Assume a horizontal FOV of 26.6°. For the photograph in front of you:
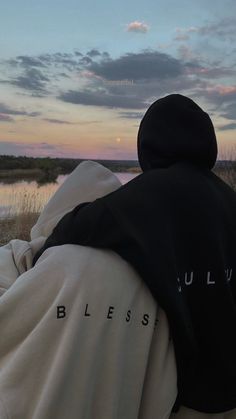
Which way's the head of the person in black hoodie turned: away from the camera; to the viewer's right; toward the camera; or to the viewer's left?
away from the camera

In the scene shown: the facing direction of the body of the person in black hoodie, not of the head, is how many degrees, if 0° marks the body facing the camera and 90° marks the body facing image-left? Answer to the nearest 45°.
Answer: approximately 180°
